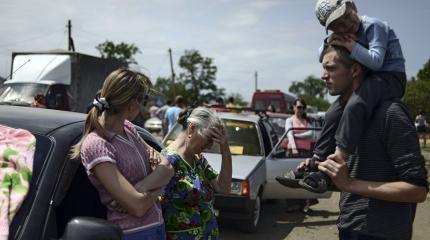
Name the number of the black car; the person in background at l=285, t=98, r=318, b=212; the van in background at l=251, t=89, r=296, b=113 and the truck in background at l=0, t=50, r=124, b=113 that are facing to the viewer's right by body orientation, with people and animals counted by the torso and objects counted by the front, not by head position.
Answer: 0

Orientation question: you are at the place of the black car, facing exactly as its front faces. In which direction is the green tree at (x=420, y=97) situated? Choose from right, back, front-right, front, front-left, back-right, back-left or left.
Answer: back

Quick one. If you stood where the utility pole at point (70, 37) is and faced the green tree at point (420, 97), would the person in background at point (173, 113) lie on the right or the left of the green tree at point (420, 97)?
right

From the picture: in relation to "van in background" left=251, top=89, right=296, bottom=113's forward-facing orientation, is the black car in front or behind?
in front

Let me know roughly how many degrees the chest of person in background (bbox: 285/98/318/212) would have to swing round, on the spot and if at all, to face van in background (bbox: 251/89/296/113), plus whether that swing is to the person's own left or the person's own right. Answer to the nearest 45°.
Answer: approximately 180°

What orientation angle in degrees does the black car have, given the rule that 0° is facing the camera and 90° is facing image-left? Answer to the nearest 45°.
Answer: approximately 45°

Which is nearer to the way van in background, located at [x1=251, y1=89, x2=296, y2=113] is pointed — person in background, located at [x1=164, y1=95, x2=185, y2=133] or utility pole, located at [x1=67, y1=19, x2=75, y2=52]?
the person in background

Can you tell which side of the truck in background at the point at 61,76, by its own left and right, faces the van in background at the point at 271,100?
back

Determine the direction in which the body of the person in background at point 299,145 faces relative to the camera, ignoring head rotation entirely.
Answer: toward the camera

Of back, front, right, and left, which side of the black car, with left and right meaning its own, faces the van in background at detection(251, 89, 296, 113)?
back

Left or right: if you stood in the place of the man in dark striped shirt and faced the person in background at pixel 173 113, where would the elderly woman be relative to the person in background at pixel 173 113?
left

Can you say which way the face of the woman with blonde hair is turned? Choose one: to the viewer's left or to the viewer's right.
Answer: to the viewer's right

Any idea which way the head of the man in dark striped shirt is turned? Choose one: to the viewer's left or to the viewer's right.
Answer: to the viewer's left
